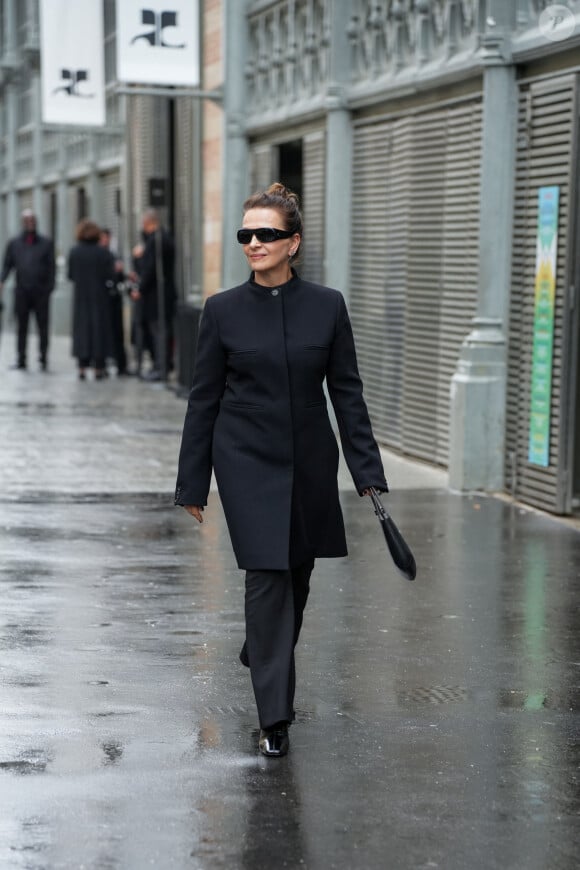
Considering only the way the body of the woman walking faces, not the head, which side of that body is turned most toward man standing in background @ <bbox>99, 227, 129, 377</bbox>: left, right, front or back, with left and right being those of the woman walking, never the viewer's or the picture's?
back

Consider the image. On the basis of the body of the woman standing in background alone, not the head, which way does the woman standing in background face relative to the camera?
away from the camera

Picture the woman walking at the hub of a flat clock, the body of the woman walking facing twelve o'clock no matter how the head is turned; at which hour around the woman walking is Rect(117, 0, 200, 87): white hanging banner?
The white hanging banner is roughly at 6 o'clock from the woman walking.

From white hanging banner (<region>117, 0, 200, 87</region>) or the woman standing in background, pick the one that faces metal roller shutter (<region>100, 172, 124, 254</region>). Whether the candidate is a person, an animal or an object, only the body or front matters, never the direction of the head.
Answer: the woman standing in background

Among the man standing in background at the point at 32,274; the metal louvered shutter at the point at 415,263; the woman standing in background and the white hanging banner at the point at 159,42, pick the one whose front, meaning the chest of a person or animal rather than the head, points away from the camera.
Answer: the woman standing in background

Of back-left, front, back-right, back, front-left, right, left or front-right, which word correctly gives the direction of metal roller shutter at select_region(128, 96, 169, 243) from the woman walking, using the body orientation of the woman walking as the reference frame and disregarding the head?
back

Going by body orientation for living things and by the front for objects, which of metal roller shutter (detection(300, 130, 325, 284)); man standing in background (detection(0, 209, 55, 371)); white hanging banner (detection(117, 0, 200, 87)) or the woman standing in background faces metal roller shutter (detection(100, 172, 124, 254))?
the woman standing in background

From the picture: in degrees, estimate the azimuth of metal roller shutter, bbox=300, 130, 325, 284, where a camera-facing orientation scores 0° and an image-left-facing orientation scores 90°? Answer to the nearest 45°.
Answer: approximately 45°

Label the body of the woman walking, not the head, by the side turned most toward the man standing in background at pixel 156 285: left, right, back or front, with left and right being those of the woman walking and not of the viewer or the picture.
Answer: back

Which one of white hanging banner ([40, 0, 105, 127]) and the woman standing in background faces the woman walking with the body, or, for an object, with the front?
the white hanging banner

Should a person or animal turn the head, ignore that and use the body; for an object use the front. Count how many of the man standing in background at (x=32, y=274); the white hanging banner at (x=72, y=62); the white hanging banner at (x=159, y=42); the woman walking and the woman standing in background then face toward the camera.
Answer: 4

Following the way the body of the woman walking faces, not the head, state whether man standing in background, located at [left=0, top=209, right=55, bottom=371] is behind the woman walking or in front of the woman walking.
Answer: behind
